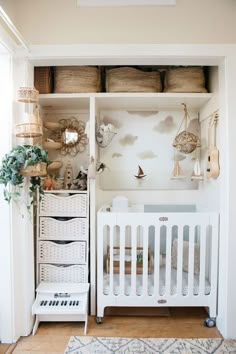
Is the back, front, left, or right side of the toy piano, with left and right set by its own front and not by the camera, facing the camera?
front

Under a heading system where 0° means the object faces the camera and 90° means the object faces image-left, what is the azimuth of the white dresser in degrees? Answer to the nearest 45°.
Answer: approximately 0°
